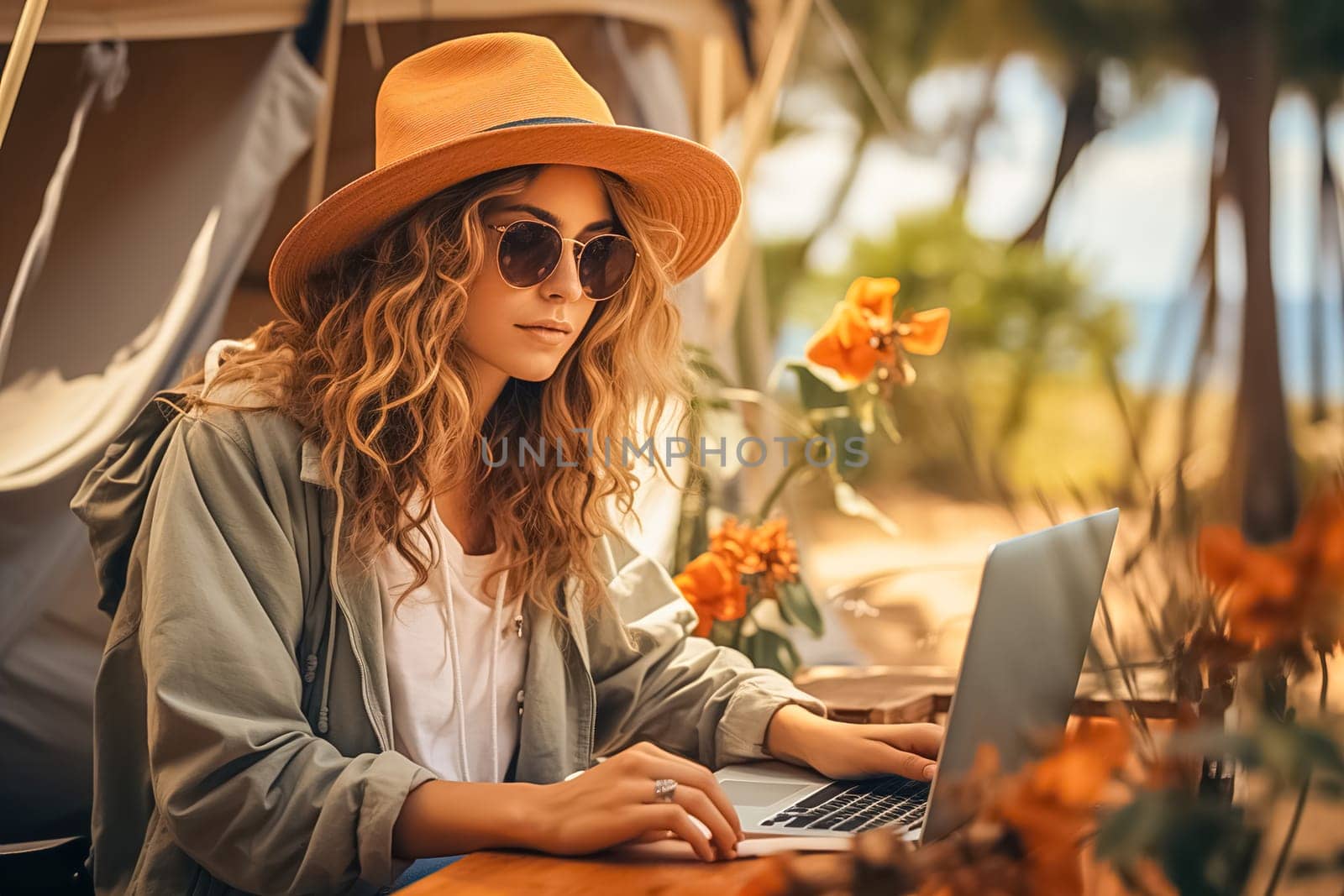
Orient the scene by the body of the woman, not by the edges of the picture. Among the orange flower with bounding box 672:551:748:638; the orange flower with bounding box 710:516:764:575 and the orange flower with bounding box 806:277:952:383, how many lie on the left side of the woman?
3

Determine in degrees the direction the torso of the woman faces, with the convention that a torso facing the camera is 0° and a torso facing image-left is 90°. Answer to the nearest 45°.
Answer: approximately 315°

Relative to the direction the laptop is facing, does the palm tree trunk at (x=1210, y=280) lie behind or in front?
behind

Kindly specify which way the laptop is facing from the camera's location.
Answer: facing away from the viewer and to the left of the viewer

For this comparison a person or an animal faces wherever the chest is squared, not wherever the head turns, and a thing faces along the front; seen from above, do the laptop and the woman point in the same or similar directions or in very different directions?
very different directions

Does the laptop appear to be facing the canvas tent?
yes

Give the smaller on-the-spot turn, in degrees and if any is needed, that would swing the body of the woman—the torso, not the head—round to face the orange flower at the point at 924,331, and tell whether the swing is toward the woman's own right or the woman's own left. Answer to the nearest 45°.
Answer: approximately 90° to the woman's own left

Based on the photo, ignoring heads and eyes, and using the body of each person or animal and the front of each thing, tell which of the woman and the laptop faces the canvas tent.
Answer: the laptop

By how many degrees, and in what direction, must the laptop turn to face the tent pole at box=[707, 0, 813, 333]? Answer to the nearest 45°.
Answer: approximately 45° to its right
